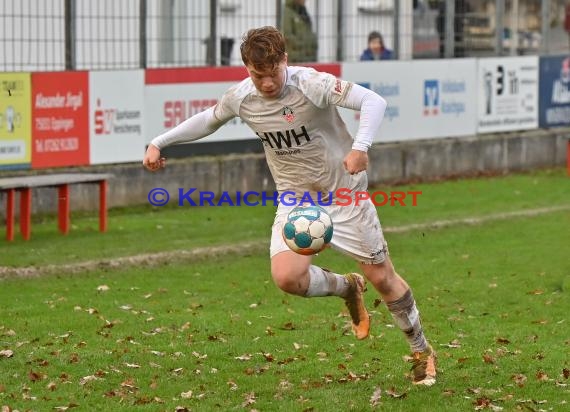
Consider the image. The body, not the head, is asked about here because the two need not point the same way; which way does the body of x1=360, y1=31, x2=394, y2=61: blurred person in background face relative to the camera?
toward the camera

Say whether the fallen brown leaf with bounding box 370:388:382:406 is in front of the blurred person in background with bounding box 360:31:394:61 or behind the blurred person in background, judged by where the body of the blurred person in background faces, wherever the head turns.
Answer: in front

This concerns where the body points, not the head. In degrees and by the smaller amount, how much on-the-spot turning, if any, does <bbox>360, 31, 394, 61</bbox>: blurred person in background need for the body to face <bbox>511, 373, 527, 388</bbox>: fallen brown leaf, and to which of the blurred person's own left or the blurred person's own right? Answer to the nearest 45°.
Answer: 0° — they already face it

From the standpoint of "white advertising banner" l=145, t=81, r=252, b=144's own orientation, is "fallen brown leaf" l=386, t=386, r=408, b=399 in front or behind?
in front

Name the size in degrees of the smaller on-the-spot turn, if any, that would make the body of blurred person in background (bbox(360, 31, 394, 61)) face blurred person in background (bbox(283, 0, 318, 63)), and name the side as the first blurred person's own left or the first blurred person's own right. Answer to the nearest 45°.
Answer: approximately 45° to the first blurred person's own right

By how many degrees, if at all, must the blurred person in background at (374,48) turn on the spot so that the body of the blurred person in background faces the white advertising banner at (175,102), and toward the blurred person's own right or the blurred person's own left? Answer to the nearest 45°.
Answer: approximately 45° to the blurred person's own right

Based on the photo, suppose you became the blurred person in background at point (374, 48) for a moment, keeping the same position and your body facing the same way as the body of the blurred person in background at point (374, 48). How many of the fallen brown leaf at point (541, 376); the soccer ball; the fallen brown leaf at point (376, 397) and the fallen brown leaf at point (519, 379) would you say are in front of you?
4

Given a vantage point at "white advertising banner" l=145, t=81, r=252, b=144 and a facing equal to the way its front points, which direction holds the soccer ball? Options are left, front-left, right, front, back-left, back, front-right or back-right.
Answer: front

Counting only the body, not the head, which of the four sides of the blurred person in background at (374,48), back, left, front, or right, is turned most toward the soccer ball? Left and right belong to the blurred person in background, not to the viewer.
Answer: front

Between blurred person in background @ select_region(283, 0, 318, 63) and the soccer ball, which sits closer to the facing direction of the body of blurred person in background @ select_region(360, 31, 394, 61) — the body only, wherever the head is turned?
the soccer ball

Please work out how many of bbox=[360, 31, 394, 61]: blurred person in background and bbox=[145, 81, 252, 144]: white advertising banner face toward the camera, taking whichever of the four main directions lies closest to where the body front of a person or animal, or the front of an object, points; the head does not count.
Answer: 2

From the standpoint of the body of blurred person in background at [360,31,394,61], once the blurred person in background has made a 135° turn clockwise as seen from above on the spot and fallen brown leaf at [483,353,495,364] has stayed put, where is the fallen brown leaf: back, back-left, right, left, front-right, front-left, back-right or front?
back-left

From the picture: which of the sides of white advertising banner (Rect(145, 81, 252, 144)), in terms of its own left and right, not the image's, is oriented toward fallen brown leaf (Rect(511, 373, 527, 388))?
front
